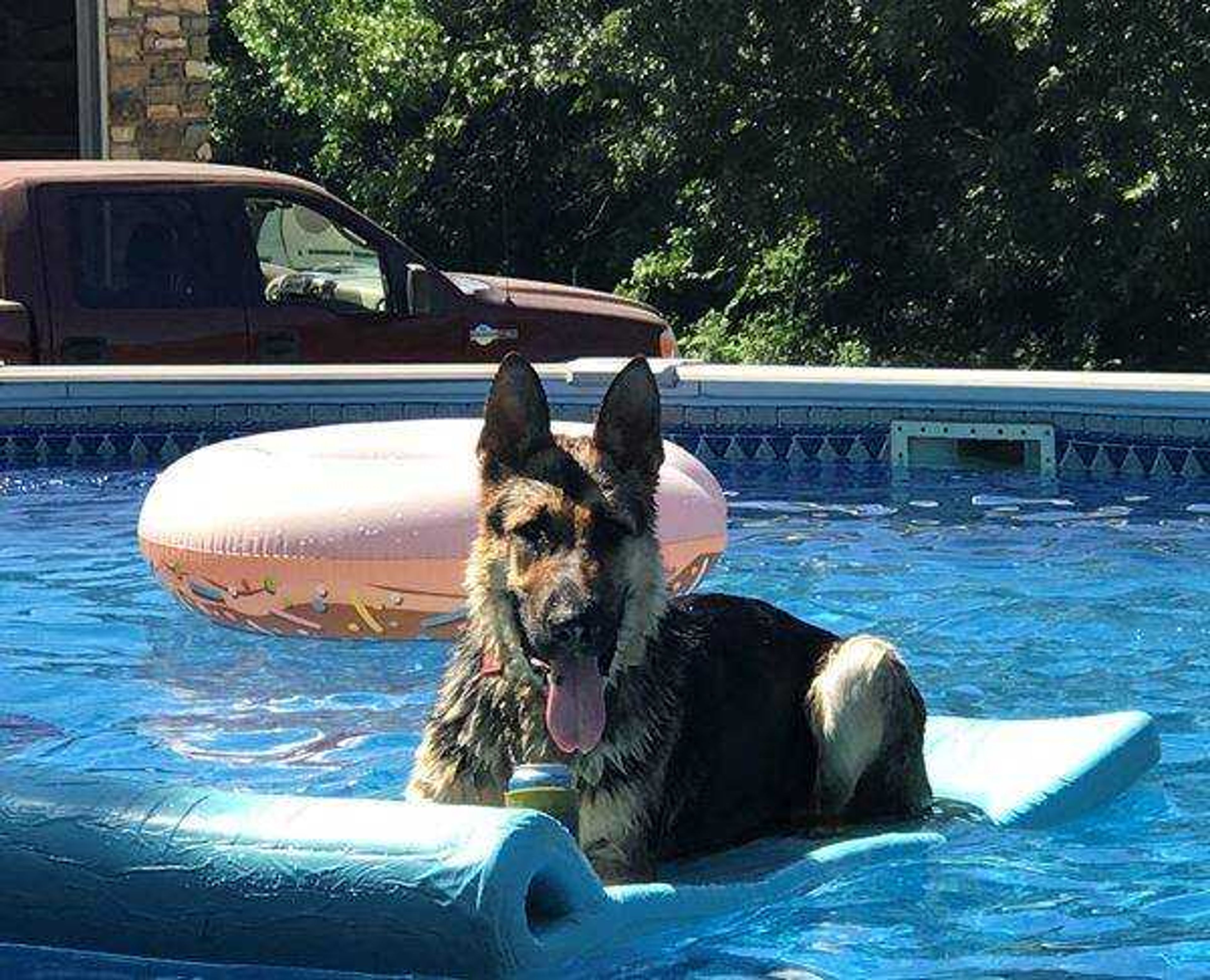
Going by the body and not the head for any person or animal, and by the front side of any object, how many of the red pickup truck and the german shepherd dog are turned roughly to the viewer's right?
1

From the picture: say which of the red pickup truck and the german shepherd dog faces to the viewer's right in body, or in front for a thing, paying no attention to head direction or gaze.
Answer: the red pickup truck

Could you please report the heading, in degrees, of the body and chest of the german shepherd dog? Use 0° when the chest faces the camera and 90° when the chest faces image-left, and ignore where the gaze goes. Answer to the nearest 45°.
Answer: approximately 45°

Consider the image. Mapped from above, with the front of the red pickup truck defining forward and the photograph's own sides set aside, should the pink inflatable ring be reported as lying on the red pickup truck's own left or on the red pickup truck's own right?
on the red pickup truck's own right

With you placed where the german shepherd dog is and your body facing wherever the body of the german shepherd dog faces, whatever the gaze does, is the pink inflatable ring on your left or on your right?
on your right

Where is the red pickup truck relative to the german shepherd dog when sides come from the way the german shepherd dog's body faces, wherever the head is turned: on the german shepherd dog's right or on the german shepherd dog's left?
on the german shepherd dog's right

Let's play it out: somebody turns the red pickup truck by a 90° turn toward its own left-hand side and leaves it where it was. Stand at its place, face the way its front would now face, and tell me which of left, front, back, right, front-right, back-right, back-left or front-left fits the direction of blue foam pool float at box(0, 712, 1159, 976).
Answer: back

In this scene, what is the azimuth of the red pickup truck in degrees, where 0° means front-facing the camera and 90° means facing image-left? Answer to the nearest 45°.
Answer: approximately 270°
